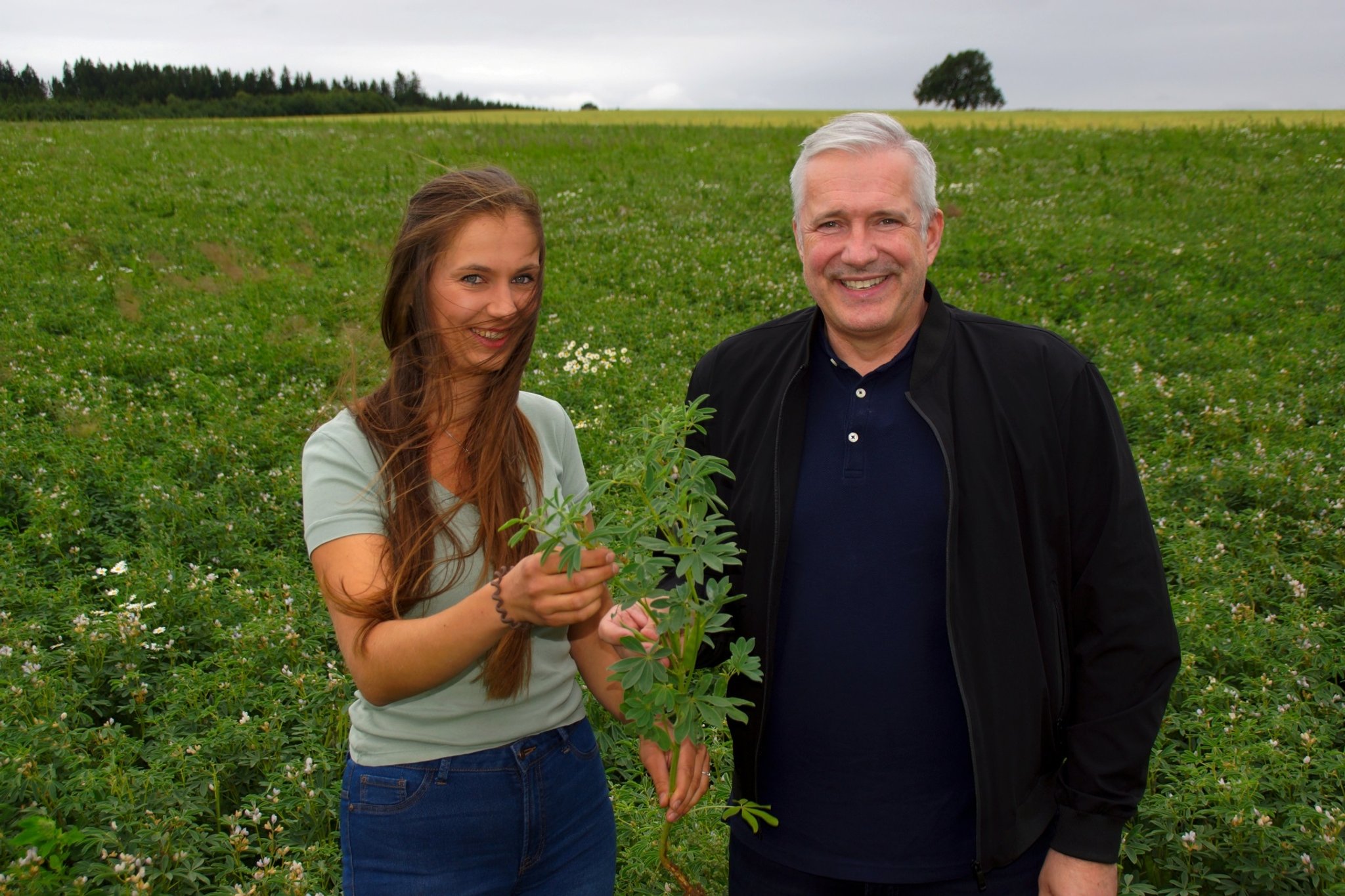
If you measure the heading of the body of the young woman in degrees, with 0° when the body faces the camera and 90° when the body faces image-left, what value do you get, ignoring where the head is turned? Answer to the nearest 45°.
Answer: approximately 315°

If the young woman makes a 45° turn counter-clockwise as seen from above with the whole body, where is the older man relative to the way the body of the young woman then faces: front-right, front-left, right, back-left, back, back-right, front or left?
front

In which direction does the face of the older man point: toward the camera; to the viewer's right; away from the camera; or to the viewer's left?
toward the camera
